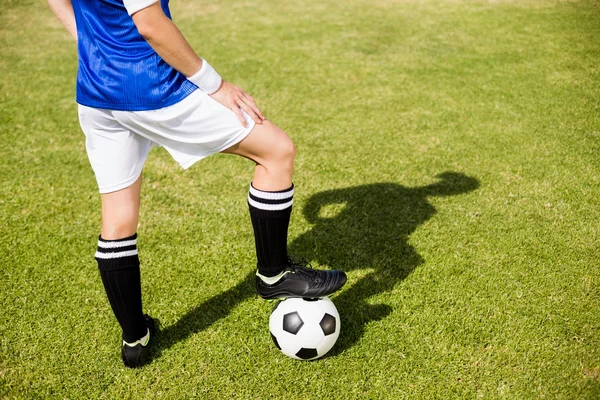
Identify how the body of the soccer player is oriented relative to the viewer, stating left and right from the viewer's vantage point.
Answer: facing away from the viewer and to the right of the viewer
